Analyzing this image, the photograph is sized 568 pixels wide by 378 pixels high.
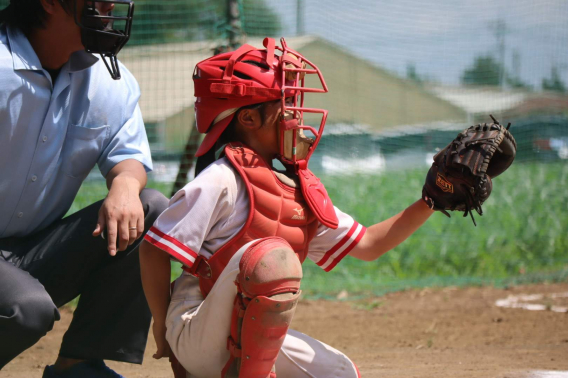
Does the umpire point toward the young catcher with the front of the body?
yes

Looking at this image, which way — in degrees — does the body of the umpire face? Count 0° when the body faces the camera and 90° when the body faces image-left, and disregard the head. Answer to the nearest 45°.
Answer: approximately 315°
